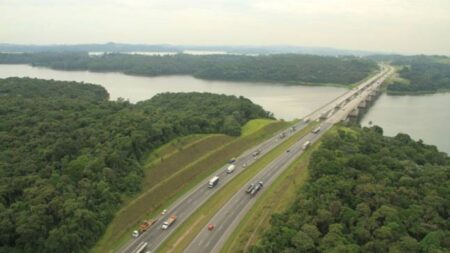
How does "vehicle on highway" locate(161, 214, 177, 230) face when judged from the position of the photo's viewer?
facing the viewer and to the left of the viewer

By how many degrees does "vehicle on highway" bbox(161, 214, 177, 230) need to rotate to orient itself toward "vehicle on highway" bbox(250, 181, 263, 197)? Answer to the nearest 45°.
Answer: approximately 180°

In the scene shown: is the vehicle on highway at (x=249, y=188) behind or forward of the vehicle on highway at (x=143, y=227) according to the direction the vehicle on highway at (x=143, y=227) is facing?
behind

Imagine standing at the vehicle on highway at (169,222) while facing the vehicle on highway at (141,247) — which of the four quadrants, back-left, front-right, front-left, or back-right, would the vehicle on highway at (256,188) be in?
back-left

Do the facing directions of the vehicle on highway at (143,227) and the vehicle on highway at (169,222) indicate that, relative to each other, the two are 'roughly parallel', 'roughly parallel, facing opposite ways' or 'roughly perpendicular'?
roughly parallel

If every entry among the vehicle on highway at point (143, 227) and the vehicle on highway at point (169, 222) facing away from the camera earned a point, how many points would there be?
0

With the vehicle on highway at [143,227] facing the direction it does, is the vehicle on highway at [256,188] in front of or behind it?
behind

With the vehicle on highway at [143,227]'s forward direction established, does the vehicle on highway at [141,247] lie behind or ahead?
ahead

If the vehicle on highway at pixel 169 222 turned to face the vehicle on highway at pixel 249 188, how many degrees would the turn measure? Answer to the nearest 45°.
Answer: approximately 180°

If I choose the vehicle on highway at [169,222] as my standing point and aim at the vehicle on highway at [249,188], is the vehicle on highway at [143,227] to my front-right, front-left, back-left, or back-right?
back-left
